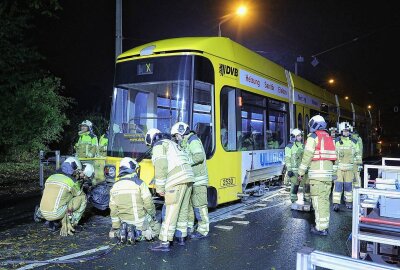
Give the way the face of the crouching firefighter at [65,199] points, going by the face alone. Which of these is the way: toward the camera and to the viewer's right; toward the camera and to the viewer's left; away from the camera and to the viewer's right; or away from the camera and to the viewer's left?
away from the camera and to the viewer's right

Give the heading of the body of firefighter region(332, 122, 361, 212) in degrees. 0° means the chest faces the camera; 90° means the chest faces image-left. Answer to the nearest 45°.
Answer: approximately 0°

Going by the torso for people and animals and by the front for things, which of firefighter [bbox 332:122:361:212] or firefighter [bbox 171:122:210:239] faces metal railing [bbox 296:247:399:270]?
firefighter [bbox 332:122:361:212]

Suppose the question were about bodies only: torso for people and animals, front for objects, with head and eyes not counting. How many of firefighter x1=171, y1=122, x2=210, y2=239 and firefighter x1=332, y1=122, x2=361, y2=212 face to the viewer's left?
1

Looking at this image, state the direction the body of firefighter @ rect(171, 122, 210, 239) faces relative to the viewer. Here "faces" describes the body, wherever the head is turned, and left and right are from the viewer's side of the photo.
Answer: facing to the left of the viewer

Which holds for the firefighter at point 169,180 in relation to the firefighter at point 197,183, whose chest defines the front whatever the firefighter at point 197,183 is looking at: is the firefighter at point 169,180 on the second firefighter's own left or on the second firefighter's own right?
on the second firefighter's own left

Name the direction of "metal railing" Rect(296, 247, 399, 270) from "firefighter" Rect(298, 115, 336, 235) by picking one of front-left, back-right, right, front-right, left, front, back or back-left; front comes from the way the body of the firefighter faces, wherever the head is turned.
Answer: back-left

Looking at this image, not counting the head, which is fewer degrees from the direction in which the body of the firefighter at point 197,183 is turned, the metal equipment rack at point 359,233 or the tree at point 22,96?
the tree

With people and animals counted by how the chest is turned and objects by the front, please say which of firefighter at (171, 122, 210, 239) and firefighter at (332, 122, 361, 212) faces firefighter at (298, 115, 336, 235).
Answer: firefighter at (332, 122, 361, 212)
